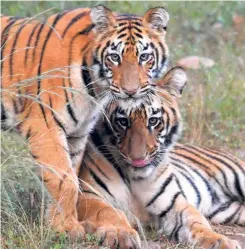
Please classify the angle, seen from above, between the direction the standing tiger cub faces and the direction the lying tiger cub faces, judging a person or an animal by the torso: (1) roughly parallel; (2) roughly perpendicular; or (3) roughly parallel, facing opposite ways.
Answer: roughly perpendicular

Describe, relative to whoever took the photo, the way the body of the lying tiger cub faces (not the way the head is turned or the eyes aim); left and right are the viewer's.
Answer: facing the viewer and to the left of the viewer

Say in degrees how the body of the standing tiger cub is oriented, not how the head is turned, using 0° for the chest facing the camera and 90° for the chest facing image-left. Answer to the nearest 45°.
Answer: approximately 315°
